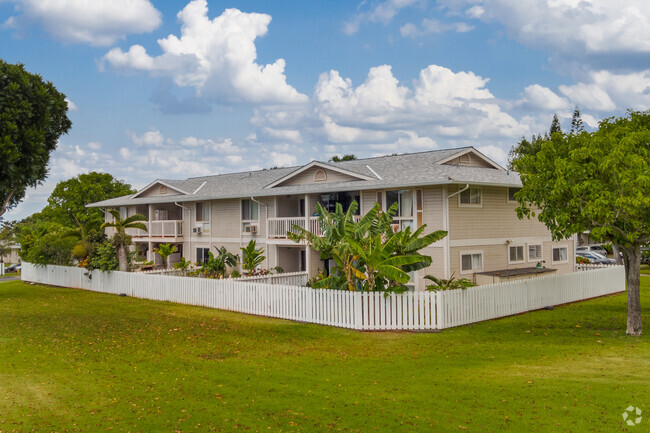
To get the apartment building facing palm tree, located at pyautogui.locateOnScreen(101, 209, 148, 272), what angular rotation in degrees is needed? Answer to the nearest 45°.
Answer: approximately 45° to its right

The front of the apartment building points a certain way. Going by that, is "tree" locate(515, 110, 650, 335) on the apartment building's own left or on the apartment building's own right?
on the apartment building's own left

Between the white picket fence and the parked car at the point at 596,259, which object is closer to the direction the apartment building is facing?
the white picket fence

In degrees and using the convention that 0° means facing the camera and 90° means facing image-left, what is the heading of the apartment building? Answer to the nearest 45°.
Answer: approximately 45°
